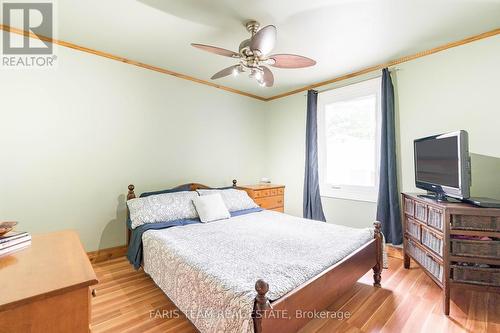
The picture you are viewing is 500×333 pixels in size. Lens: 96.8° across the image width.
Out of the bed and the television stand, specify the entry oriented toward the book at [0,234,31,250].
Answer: the television stand

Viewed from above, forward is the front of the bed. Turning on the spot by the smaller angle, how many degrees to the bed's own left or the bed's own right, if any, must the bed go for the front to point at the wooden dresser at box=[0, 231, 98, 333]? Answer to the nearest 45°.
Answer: approximately 90° to the bed's own right

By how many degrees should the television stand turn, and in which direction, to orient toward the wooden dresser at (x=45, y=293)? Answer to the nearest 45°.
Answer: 0° — it already faces it

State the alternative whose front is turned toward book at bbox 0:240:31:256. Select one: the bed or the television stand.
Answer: the television stand

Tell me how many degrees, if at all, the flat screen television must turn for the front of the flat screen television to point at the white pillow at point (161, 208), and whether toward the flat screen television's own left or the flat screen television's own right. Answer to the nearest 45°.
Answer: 0° — it already faces it

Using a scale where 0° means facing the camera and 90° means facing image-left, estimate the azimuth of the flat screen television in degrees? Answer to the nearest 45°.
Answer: approximately 45°

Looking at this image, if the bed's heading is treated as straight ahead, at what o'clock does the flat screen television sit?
The flat screen television is roughly at 10 o'clock from the bed.
